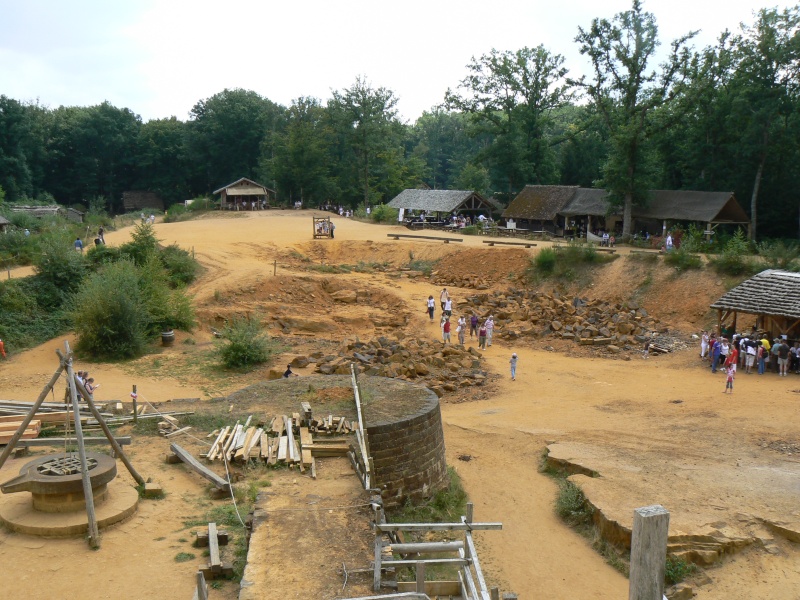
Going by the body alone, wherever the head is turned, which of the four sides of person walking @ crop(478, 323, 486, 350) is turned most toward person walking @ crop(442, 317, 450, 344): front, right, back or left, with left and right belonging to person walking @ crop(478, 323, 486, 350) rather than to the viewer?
right

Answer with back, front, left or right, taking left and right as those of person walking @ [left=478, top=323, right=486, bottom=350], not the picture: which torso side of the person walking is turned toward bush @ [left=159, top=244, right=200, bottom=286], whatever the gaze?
right

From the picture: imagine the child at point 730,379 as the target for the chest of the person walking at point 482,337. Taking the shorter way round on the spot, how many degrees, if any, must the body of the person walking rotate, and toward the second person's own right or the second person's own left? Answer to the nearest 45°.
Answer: approximately 45° to the second person's own left

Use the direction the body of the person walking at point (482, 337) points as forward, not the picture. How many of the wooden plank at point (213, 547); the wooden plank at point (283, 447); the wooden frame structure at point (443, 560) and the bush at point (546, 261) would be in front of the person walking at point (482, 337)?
3

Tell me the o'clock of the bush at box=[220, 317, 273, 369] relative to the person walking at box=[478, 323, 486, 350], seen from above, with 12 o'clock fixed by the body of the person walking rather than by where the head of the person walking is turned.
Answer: The bush is roughly at 2 o'clock from the person walking.

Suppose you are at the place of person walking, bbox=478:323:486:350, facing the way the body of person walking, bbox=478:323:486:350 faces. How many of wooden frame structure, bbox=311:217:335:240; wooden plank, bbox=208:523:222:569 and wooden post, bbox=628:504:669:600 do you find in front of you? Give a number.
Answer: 2

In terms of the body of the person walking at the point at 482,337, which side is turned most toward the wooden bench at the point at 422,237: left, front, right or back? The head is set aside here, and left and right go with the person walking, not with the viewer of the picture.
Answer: back

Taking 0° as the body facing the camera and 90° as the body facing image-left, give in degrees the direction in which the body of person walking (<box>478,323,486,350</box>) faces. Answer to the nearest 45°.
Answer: approximately 0°

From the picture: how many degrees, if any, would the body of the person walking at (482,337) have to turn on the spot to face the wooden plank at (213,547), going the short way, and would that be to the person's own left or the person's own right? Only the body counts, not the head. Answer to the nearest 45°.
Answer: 0° — they already face it

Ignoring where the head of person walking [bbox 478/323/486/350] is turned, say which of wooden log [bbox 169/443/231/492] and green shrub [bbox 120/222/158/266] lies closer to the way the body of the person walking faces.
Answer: the wooden log

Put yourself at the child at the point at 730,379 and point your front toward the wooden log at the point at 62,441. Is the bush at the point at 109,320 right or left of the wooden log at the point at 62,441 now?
right

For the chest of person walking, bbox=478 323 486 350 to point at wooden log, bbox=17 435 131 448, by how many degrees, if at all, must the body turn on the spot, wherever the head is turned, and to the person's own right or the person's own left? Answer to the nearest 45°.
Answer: approximately 45° to the person's own right
